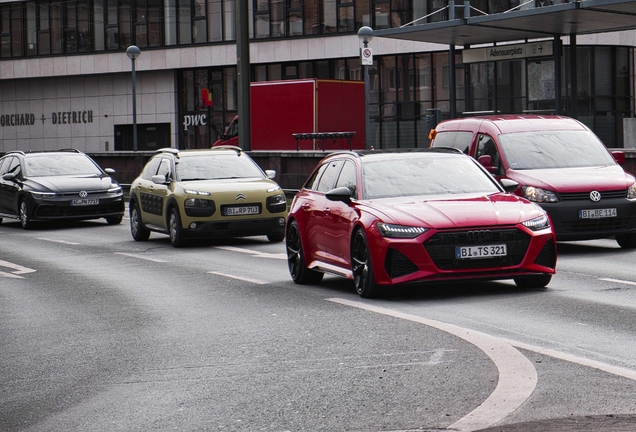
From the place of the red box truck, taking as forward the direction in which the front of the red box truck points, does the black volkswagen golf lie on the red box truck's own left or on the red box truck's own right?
on the red box truck's own left

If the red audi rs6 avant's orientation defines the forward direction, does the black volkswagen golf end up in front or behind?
behind

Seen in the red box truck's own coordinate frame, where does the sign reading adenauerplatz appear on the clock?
The sign reading adenauerplatz is roughly at 7 o'clock from the red box truck.

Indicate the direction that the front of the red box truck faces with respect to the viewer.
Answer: facing away from the viewer and to the left of the viewer

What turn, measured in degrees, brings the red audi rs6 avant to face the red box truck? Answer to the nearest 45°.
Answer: approximately 135° to its left

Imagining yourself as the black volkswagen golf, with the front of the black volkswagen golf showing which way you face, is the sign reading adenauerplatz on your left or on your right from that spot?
on your left

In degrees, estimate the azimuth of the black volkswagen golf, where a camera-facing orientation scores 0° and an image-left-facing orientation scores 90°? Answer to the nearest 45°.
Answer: approximately 315°

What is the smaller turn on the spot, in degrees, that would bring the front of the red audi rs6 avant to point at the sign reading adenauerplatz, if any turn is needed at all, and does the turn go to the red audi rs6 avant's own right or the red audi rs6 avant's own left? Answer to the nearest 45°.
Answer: approximately 135° to the red audi rs6 avant's own left
